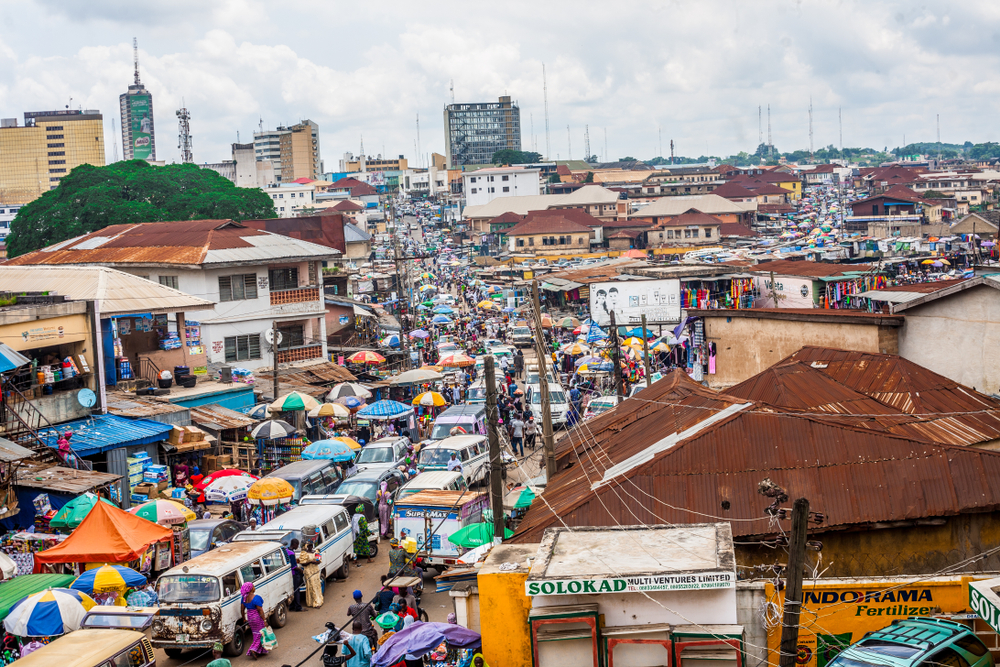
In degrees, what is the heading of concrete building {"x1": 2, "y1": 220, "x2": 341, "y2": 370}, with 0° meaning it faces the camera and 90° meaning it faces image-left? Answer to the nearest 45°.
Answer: approximately 315°

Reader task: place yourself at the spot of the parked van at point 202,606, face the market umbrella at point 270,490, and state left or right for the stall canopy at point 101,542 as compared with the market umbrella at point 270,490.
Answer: left

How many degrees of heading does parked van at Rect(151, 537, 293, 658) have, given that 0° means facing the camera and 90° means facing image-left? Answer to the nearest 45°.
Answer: approximately 45°

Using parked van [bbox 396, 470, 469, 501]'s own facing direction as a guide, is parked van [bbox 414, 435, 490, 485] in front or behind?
behind

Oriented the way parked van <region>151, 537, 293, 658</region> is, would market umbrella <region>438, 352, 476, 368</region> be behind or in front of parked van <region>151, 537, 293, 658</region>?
behind

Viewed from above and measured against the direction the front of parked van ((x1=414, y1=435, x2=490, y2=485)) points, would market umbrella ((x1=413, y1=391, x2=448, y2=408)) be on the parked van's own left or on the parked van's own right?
on the parked van's own right

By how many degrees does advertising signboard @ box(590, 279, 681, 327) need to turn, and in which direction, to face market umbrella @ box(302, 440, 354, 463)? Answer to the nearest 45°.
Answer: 0° — it already faces it
